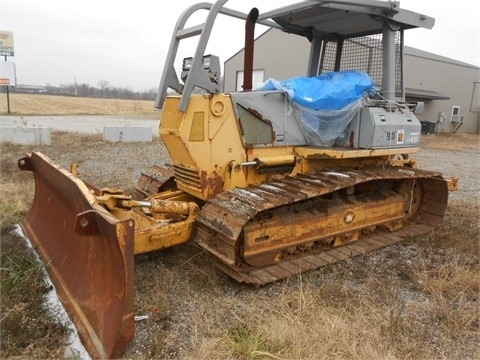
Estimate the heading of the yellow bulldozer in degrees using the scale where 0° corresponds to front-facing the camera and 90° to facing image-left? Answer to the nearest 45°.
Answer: approximately 45°

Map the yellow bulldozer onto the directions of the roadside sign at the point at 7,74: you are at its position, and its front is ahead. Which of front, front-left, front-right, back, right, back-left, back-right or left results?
front

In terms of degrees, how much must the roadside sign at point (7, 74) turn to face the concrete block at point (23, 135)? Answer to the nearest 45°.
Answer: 0° — it already faces it

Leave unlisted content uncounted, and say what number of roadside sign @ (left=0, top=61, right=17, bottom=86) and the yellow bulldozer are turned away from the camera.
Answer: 0

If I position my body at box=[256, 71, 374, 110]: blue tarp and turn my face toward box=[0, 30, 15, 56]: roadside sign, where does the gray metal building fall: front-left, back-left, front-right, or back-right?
front-right

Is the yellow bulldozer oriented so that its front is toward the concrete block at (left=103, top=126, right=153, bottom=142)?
no

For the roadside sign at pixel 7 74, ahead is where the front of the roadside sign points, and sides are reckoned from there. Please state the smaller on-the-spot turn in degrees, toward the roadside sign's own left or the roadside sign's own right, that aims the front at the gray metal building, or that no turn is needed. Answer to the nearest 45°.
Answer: approximately 45° to the roadside sign's own left

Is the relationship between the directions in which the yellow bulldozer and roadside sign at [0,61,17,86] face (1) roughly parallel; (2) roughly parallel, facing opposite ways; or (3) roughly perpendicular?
roughly perpendicular

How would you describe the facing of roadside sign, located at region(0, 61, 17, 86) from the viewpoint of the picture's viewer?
facing the viewer

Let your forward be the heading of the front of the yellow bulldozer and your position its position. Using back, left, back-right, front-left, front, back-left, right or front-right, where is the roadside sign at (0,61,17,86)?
right

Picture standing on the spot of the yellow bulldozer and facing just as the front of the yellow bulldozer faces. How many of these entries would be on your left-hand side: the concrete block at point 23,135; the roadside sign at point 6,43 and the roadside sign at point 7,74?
0

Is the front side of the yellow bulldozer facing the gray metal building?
no

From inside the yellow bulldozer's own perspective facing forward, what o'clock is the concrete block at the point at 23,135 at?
The concrete block is roughly at 3 o'clock from the yellow bulldozer.
